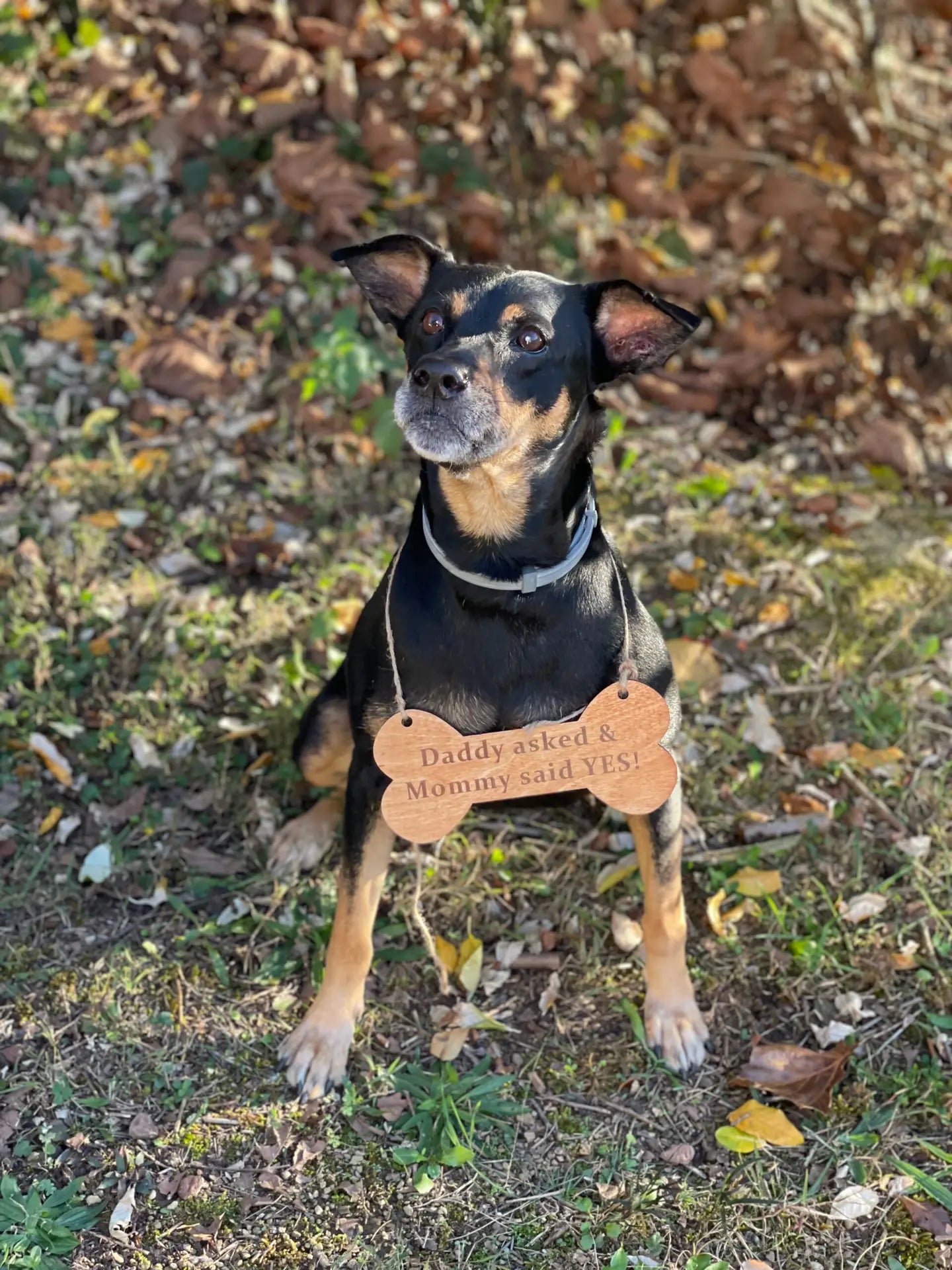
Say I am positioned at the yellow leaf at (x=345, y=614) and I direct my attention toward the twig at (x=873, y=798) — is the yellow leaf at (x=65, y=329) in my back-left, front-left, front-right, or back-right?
back-left

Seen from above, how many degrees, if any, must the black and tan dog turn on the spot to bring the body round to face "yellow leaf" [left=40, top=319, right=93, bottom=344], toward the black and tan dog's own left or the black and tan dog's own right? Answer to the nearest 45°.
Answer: approximately 135° to the black and tan dog's own right

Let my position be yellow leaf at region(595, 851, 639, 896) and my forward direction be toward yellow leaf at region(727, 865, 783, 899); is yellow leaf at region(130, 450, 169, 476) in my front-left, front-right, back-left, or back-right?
back-left

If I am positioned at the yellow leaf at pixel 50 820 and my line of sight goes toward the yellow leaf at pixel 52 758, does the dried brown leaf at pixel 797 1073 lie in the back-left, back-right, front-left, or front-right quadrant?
back-right

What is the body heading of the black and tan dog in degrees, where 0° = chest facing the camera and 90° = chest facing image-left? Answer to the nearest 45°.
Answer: approximately 0°

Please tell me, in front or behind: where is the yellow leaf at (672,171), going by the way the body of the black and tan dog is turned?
behind

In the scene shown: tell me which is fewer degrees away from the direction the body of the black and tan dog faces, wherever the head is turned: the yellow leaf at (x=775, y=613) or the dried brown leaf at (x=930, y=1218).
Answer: the dried brown leaf

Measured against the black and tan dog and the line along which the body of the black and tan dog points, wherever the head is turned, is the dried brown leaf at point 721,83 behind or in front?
behind
